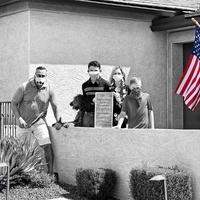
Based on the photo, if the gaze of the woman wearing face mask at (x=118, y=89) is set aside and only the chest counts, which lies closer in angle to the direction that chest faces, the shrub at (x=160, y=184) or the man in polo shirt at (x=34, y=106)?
the shrub

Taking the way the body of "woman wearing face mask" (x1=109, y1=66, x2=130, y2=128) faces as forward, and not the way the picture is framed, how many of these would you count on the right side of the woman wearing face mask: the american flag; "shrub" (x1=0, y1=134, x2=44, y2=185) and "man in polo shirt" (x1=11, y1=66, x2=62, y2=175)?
2

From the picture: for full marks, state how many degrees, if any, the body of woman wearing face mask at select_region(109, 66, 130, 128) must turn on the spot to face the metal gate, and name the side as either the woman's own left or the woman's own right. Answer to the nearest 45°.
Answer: approximately 135° to the woman's own right

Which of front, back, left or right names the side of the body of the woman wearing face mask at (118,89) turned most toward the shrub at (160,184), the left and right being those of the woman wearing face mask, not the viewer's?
front

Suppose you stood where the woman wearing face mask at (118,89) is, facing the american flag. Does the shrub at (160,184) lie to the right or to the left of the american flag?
right

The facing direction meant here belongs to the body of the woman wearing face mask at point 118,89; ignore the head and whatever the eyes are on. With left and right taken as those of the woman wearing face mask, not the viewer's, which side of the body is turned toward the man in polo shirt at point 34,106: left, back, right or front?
right

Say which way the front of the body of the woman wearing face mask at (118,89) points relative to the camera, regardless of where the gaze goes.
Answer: toward the camera
